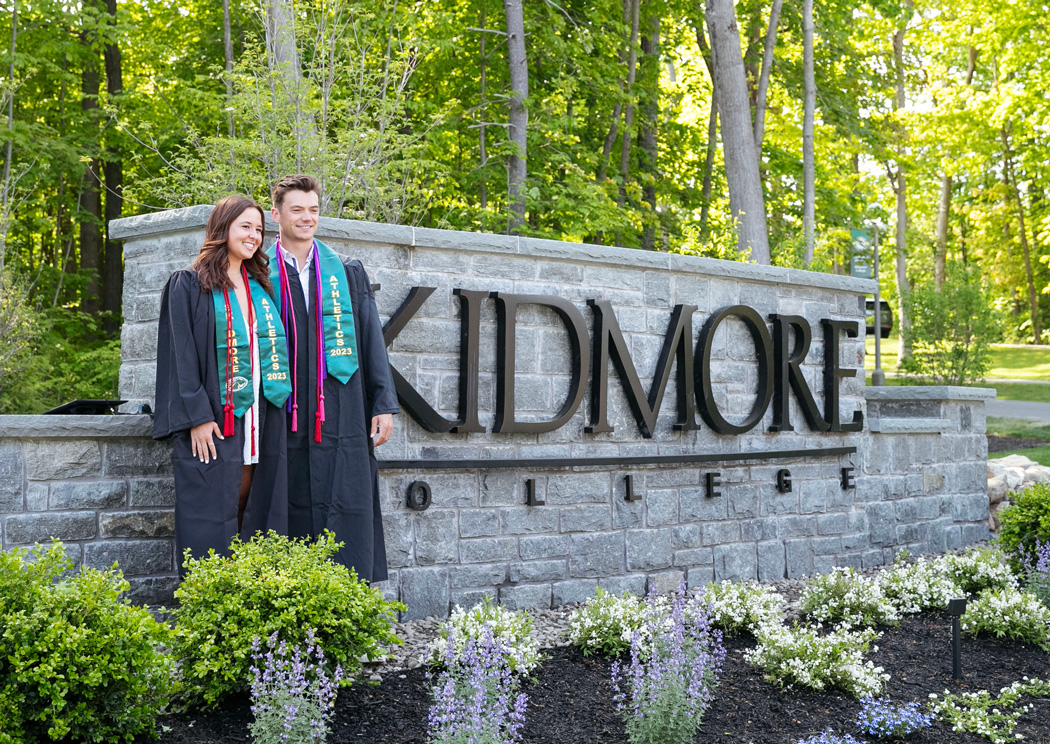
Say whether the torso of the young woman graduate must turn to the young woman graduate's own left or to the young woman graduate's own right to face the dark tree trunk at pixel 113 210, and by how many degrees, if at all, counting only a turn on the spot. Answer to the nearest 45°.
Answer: approximately 135° to the young woman graduate's own left

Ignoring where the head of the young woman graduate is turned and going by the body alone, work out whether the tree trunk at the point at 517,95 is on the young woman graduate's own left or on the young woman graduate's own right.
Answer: on the young woman graduate's own left

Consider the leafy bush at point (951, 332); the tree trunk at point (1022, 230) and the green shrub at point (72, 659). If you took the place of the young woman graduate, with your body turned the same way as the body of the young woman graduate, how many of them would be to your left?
2

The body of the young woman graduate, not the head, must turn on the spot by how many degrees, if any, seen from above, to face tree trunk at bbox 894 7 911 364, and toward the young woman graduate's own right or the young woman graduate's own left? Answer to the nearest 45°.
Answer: approximately 90° to the young woman graduate's own left

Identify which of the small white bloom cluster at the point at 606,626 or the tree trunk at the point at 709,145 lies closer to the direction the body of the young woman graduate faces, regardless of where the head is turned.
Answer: the small white bloom cluster

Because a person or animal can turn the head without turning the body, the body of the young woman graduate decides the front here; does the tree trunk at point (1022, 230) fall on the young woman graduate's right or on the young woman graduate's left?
on the young woman graduate's left

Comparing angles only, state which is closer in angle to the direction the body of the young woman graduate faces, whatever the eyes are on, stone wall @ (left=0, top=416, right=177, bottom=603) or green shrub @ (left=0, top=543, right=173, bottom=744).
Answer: the green shrub

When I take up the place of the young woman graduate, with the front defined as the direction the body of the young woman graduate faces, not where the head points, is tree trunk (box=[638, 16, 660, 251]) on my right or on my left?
on my left

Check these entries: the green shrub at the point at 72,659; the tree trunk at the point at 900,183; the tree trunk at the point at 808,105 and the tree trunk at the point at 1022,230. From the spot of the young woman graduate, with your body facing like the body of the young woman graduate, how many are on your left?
3

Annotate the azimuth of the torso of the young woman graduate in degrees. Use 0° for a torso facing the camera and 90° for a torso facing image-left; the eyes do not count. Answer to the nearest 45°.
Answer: approximately 315°

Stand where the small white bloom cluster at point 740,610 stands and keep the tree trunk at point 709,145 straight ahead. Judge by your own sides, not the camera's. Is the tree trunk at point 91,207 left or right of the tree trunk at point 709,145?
left

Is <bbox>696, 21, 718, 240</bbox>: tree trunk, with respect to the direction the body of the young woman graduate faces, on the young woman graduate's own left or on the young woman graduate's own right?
on the young woman graduate's own left
